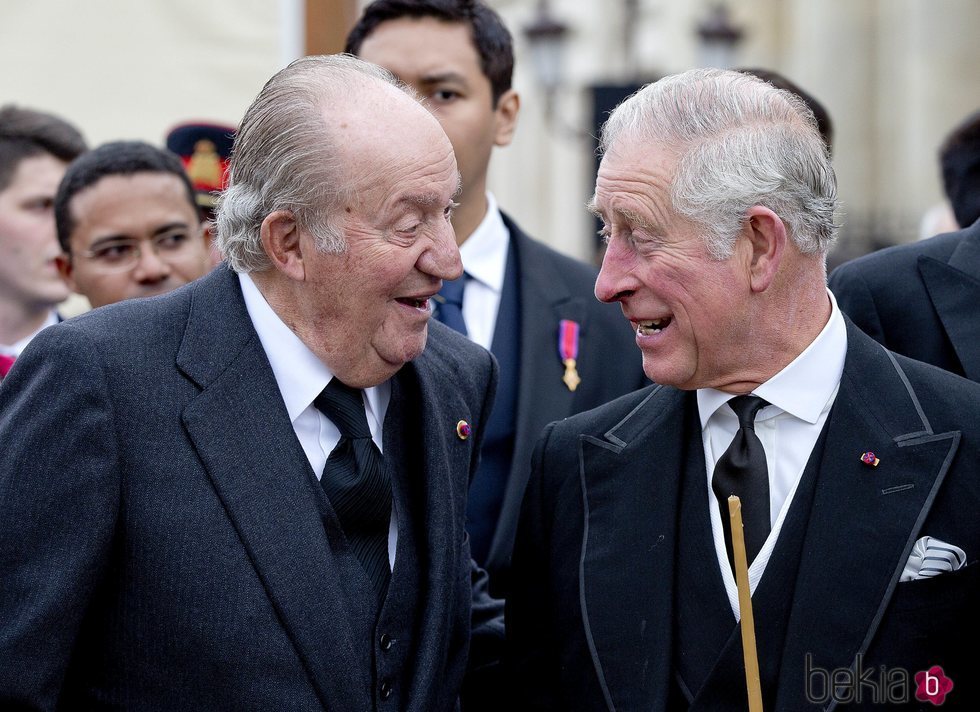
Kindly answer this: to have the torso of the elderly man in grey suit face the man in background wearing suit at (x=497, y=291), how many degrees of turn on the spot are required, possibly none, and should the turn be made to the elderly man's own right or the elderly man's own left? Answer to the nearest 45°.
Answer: approximately 90° to the elderly man's own left

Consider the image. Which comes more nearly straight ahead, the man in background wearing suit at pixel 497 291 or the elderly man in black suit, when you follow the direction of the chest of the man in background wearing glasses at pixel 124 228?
the elderly man in black suit

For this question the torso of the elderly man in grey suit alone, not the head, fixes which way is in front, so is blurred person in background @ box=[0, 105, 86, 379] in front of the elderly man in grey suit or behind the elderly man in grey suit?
behind

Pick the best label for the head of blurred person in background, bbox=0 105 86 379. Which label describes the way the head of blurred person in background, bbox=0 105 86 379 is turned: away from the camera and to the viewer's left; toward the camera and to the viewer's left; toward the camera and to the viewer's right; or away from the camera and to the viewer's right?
toward the camera and to the viewer's right

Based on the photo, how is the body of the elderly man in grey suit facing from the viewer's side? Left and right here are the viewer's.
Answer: facing the viewer and to the right of the viewer

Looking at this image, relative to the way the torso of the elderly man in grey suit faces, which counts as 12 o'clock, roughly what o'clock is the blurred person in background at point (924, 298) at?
The blurred person in background is roughly at 10 o'clock from the elderly man in grey suit.

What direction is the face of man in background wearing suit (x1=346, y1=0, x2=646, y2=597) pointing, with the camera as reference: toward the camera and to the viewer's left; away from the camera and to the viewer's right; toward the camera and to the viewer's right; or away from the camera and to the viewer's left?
toward the camera and to the viewer's left

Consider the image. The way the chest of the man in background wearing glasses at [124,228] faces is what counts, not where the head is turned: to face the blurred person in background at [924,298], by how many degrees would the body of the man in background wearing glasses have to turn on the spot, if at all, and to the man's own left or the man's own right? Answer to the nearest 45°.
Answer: approximately 45° to the man's own left

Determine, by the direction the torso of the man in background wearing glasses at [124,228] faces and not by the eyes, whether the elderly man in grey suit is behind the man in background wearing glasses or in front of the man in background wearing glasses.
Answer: in front

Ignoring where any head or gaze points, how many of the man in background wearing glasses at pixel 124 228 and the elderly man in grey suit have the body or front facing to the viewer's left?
0

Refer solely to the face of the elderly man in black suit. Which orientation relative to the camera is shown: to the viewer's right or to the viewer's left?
to the viewer's left

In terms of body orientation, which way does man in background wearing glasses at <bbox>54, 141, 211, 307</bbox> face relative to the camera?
toward the camera
